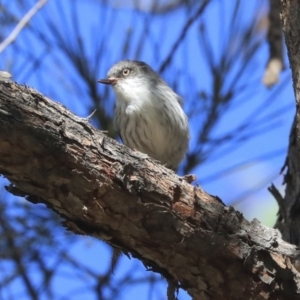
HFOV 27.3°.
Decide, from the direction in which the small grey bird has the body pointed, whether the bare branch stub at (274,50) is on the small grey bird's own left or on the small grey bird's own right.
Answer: on the small grey bird's own left

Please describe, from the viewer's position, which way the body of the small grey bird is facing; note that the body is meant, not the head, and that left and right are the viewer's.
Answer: facing the viewer and to the left of the viewer
